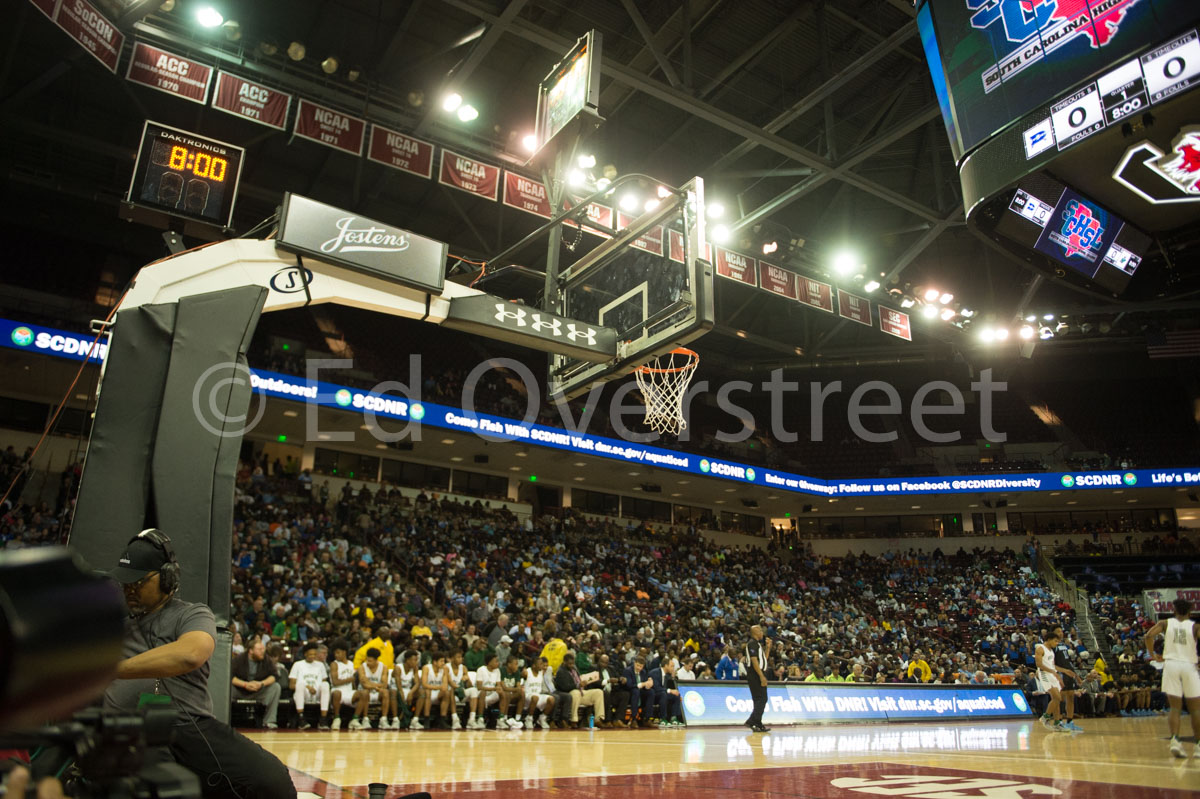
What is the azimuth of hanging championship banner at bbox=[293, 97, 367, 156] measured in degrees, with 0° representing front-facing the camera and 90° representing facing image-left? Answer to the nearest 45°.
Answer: approximately 0°

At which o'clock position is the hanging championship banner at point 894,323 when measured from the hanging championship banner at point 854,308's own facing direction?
the hanging championship banner at point 894,323 is roughly at 9 o'clock from the hanging championship banner at point 854,308.

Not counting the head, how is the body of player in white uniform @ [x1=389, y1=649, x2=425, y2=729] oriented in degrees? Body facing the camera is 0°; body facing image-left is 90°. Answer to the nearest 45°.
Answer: approximately 0°

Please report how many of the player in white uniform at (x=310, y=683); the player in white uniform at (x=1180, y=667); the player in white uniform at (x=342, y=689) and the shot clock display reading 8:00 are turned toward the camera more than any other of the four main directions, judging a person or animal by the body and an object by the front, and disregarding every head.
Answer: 3

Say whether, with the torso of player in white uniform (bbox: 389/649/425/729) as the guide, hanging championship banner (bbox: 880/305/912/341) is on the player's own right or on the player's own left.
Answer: on the player's own left

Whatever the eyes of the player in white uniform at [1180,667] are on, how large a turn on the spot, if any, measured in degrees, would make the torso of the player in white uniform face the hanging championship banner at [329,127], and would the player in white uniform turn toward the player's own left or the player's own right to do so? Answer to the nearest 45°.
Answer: approximately 90° to the player's own left

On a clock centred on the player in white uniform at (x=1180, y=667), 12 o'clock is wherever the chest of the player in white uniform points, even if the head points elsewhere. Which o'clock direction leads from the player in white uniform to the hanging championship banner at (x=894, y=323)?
The hanging championship banner is roughly at 11 o'clock from the player in white uniform.

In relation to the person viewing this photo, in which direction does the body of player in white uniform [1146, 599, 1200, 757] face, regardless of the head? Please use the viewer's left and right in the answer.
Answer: facing away from the viewer
